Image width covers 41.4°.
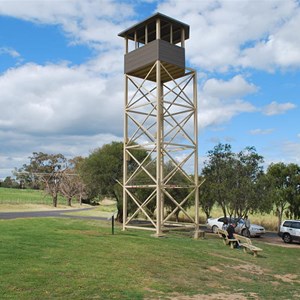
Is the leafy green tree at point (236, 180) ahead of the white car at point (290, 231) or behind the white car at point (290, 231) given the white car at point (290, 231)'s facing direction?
behind
